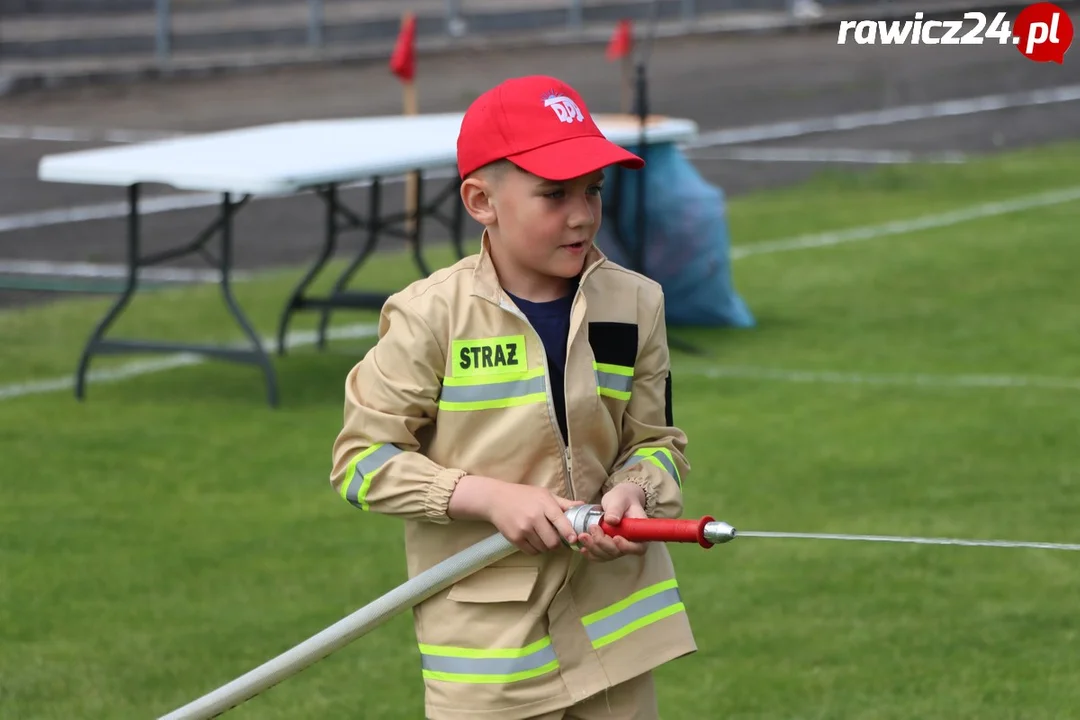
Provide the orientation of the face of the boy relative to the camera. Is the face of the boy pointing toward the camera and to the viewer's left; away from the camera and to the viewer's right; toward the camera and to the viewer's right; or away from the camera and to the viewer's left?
toward the camera and to the viewer's right

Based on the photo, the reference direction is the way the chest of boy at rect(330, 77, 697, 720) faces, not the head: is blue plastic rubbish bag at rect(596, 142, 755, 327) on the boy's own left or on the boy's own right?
on the boy's own left

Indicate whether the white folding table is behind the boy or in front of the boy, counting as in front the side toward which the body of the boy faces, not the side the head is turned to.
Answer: behind
